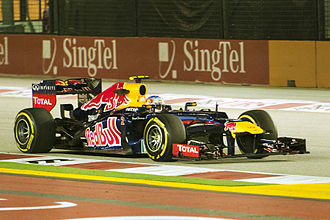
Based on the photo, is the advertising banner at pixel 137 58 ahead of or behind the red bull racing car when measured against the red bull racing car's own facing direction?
behind

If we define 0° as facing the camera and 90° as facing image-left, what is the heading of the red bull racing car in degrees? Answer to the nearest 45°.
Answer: approximately 315°

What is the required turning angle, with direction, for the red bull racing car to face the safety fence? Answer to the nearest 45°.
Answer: approximately 135° to its left
